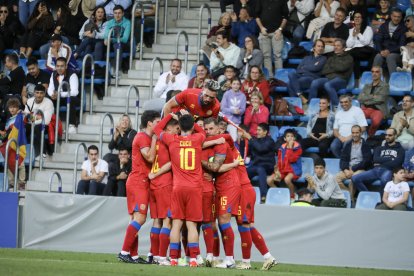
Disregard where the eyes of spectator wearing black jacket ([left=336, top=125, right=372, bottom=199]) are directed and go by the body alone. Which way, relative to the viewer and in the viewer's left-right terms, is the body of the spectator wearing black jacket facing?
facing the viewer and to the left of the viewer

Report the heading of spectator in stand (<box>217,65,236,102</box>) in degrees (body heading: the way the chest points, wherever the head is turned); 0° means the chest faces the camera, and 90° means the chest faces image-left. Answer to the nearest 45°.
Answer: approximately 45°

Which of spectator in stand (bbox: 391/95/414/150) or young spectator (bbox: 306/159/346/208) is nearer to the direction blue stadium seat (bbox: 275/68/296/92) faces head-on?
the young spectator

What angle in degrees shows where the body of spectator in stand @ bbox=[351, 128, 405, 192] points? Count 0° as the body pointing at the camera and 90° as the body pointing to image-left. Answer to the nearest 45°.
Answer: approximately 45°

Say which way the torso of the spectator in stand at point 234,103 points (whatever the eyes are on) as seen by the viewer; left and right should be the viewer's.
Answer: facing the viewer

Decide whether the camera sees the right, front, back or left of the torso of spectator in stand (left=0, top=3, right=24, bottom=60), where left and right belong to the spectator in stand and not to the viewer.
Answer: front

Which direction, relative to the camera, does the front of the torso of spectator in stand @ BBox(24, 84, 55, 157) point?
toward the camera

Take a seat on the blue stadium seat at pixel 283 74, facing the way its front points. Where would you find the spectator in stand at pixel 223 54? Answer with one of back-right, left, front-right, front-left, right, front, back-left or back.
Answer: front-right

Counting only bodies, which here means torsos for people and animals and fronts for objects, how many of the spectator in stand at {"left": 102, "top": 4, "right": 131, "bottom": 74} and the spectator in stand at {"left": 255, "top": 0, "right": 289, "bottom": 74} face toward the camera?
2
